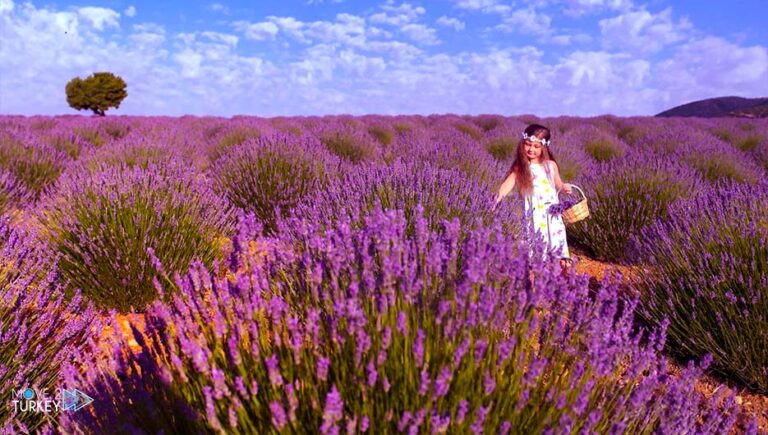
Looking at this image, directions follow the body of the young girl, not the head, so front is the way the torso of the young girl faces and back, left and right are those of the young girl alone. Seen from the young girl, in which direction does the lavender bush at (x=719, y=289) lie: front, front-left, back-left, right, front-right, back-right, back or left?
front-left

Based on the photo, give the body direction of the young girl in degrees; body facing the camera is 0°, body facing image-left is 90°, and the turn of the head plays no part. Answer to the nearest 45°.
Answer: approximately 0°

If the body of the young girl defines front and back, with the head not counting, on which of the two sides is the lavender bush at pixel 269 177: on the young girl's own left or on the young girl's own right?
on the young girl's own right

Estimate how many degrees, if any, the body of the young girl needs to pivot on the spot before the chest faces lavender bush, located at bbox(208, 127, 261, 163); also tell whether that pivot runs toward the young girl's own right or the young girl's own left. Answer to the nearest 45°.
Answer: approximately 135° to the young girl's own right

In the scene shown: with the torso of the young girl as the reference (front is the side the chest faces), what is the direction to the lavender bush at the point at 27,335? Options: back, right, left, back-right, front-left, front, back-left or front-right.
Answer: front-right

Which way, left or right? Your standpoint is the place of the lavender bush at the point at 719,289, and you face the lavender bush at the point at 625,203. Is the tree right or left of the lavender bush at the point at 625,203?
left

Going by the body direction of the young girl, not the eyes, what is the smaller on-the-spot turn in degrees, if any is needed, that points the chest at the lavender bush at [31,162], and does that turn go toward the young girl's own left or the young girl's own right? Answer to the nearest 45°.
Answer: approximately 90° to the young girl's own right

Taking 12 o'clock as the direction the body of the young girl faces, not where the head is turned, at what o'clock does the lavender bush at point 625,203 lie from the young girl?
The lavender bush is roughly at 7 o'clock from the young girl.

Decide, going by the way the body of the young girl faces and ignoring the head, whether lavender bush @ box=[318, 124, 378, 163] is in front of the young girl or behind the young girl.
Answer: behind

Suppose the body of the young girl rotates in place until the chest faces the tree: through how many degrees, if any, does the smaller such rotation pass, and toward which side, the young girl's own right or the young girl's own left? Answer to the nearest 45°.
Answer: approximately 135° to the young girl's own right
